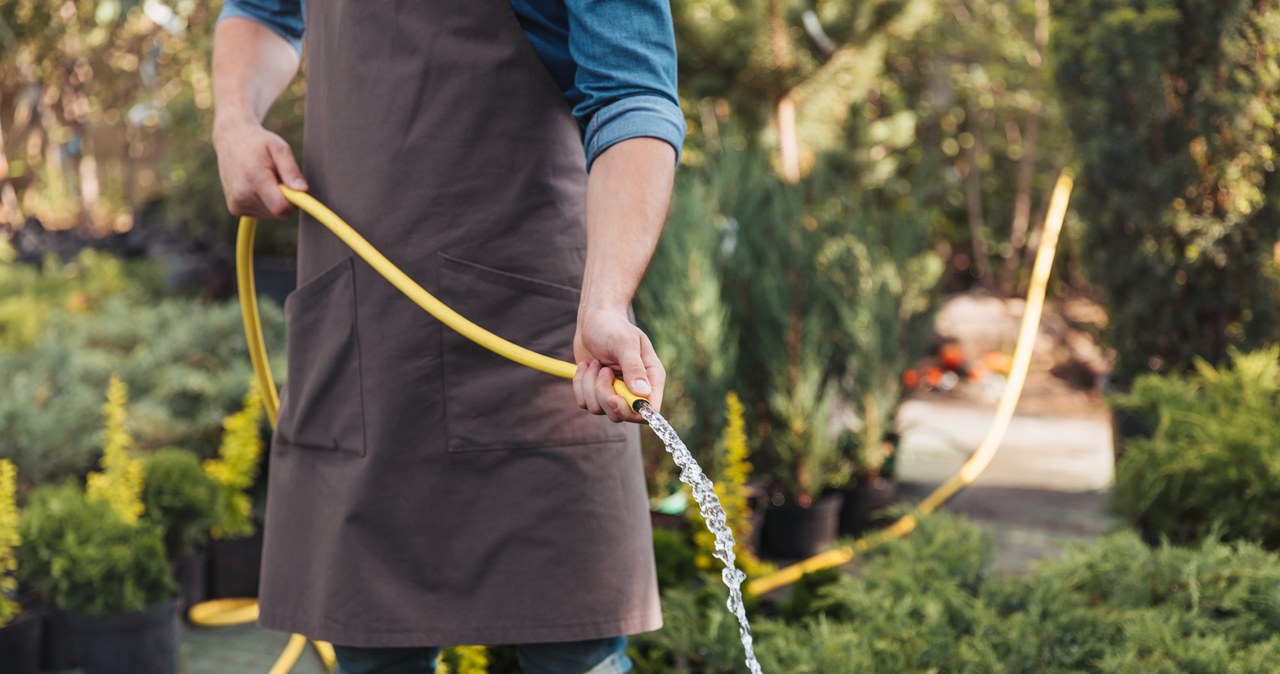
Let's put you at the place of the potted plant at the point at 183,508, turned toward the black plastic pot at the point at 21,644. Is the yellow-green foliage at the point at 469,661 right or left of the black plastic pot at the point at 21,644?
left

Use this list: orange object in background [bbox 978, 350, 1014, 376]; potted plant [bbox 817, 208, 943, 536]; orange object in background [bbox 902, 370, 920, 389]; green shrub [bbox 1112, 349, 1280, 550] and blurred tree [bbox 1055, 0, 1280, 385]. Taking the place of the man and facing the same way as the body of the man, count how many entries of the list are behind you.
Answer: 5

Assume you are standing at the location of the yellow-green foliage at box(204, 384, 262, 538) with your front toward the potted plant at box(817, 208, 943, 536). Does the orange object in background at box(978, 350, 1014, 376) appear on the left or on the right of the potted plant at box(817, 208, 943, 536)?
left

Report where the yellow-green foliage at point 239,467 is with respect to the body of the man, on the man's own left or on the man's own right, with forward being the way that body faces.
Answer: on the man's own right

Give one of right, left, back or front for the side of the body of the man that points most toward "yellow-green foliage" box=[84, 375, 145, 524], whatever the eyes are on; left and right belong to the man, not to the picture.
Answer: right

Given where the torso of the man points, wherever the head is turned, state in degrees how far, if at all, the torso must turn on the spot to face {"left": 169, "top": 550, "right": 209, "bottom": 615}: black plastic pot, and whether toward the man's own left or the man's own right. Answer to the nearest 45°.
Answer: approximately 135° to the man's own right

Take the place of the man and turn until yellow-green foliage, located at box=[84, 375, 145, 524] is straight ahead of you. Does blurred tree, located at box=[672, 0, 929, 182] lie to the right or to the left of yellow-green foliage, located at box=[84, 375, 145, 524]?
right

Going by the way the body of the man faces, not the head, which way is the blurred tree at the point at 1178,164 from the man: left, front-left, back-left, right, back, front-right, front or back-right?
back

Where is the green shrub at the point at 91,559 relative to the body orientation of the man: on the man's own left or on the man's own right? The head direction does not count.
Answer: on the man's own right

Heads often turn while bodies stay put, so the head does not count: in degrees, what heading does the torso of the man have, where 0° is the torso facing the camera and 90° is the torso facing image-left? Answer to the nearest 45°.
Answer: approximately 45°

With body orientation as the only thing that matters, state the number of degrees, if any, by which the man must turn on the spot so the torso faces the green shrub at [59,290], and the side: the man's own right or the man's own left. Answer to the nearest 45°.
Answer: approximately 135° to the man's own right

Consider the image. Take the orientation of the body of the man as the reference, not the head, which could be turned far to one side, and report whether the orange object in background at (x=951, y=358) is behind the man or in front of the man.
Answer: behind
